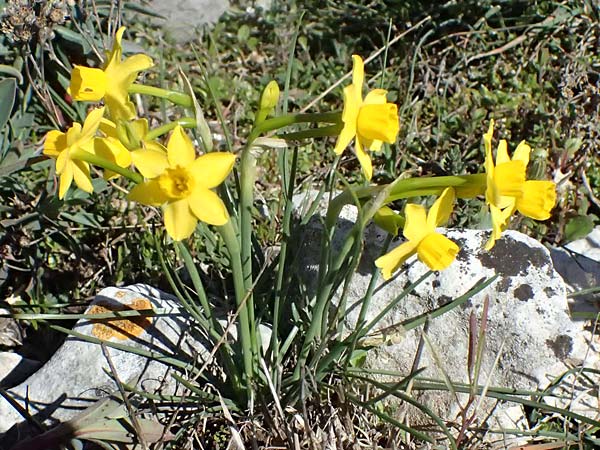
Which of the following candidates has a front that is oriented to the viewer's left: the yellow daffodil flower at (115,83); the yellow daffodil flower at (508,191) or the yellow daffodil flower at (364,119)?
the yellow daffodil flower at (115,83)

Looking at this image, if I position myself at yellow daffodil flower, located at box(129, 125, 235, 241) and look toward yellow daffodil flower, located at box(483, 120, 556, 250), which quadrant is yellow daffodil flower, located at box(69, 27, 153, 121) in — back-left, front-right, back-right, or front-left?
back-left

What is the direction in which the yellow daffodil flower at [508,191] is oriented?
to the viewer's right

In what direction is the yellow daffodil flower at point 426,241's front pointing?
to the viewer's right

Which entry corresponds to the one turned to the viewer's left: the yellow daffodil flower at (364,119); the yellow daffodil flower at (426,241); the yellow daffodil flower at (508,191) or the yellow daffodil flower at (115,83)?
the yellow daffodil flower at (115,83)

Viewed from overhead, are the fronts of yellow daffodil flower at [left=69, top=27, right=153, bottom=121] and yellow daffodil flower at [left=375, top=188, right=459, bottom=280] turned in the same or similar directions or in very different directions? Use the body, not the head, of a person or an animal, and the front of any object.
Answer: very different directions

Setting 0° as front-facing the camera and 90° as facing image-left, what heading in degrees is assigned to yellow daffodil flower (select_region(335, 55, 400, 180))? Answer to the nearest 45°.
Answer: approximately 270°

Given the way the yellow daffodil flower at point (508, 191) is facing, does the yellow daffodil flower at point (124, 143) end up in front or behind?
behind

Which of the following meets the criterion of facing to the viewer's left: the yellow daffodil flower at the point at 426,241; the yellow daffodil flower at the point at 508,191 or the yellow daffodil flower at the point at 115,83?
the yellow daffodil flower at the point at 115,83

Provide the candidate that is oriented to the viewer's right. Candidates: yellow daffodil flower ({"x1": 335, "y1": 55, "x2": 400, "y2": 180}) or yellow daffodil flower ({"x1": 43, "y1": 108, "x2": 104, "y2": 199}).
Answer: yellow daffodil flower ({"x1": 335, "y1": 55, "x2": 400, "y2": 180})

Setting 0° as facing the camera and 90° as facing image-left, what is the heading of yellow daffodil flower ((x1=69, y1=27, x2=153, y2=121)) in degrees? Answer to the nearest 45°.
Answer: approximately 90°
